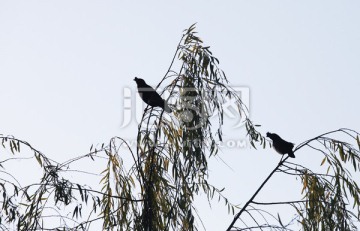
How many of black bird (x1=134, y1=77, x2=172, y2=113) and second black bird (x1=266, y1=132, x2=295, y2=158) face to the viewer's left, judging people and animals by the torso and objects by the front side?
2

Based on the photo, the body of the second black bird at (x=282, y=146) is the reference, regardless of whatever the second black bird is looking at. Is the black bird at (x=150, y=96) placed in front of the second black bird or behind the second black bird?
in front

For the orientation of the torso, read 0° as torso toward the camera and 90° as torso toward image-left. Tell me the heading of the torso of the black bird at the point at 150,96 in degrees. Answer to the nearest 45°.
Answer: approximately 90°

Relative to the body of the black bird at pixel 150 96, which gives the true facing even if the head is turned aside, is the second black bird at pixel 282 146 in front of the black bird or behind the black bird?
behind

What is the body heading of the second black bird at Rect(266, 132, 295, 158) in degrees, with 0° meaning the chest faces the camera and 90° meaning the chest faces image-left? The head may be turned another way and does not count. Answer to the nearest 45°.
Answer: approximately 90°

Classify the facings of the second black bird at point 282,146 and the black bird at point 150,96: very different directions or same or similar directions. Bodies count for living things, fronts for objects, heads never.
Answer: same or similar directions
